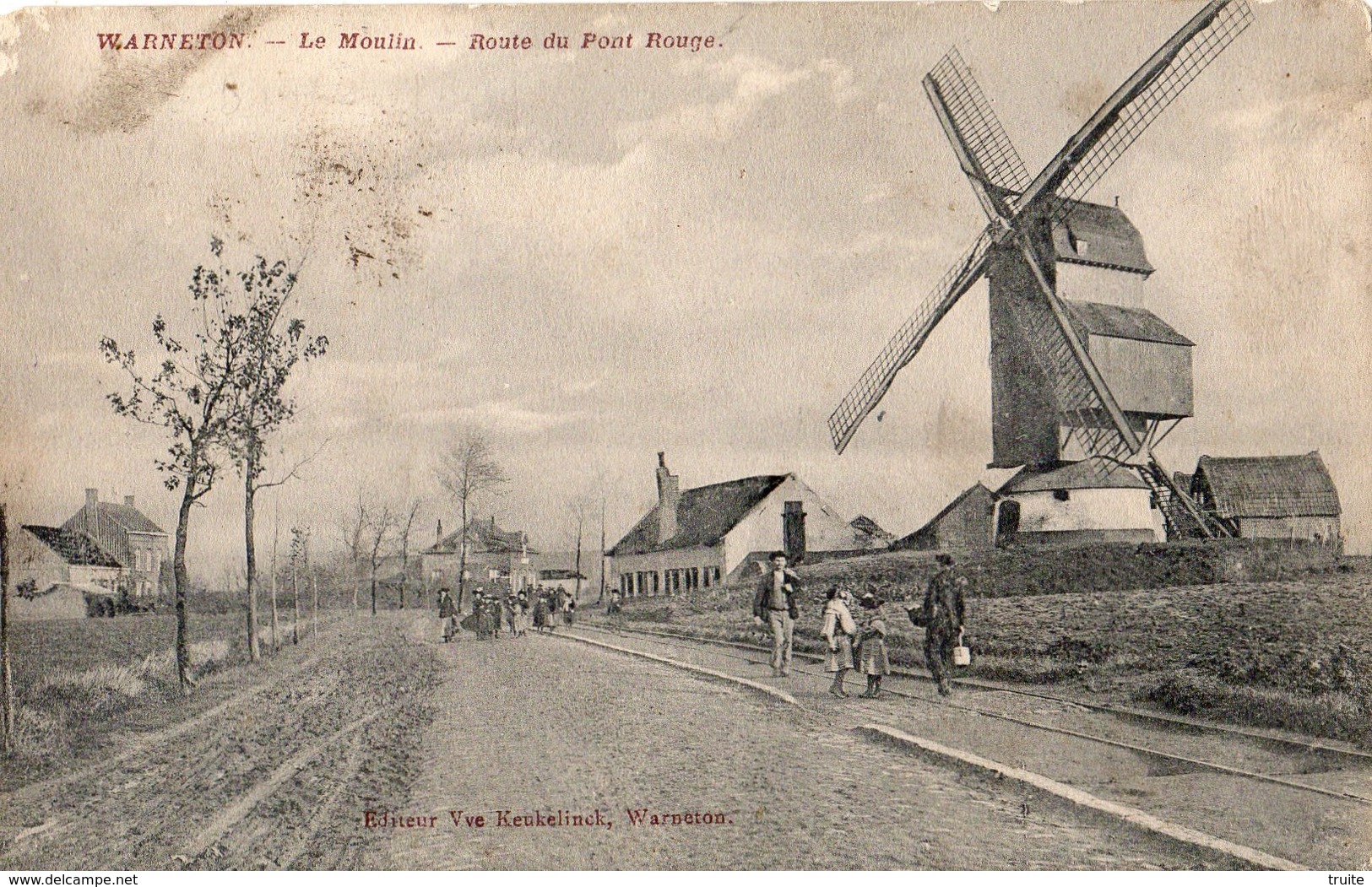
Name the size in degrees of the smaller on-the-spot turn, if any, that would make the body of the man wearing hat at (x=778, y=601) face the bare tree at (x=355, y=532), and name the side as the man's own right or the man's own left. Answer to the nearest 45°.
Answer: approximately 180°

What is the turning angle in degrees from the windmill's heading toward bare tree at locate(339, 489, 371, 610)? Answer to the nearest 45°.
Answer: approximately 45° to its right

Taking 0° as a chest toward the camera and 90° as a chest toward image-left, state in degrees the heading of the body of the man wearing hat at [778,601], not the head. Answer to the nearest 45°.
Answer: approximately 0°

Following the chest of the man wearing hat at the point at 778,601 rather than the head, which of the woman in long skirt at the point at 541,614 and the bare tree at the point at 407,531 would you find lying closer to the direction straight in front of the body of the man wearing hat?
the bare tree

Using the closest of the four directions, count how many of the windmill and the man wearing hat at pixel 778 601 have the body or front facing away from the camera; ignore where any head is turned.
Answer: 0

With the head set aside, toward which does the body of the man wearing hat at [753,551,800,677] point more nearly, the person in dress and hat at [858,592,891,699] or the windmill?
the person in dress and hat

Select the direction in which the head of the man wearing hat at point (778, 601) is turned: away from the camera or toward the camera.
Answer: toward the camera
